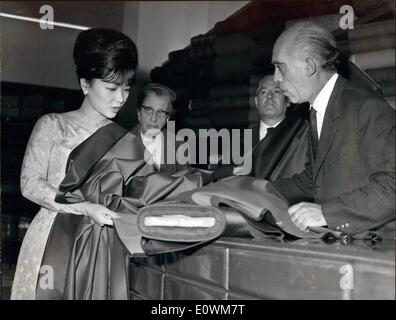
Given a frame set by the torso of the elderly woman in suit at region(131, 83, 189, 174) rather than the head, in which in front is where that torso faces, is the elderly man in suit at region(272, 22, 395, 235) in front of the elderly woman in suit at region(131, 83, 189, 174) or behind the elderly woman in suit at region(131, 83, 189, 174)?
in front

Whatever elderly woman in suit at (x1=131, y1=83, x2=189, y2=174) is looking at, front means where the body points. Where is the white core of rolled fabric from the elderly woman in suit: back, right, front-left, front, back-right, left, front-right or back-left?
front

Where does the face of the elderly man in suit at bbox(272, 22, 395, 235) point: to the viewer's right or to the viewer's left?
to the viewer's left

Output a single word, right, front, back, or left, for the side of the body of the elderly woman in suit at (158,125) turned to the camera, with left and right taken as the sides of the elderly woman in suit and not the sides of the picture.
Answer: front
